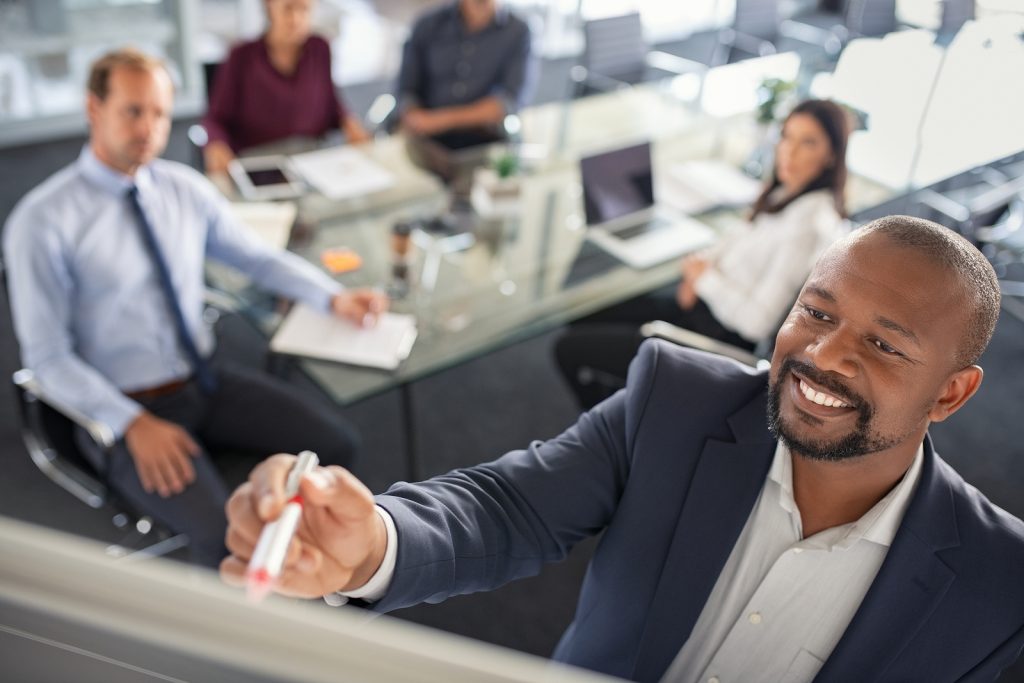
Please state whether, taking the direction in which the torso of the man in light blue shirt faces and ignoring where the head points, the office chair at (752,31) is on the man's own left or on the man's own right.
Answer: on the man's own left

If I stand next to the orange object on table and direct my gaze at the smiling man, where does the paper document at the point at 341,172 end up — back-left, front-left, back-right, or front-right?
back-left

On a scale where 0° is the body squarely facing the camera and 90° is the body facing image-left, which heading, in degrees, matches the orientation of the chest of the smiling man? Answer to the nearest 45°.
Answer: approximately 45°

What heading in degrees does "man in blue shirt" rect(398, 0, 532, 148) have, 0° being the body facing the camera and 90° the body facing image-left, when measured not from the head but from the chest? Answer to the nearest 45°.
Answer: approximately 0°

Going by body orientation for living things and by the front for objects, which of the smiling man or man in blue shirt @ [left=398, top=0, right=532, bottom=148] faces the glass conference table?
the man in blue shirt

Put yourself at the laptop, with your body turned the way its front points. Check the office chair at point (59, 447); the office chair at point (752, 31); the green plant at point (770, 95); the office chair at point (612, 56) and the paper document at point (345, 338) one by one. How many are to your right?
2

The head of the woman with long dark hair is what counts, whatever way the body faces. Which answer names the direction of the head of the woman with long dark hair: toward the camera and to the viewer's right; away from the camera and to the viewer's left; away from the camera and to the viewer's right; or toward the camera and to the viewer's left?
toward the camera and to the viewer's left

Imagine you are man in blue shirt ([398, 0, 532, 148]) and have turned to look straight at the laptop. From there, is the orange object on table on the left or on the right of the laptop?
right

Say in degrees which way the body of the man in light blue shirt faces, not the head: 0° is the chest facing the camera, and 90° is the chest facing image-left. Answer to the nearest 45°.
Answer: approximately 315°

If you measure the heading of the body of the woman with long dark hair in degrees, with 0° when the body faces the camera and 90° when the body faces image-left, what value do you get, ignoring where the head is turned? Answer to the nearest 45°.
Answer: approximately 45°

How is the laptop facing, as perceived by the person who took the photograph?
facing the viewer and to the right of the viewer
